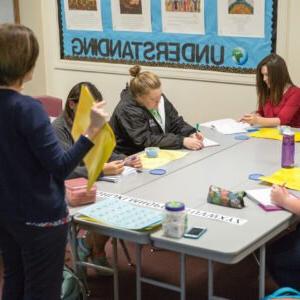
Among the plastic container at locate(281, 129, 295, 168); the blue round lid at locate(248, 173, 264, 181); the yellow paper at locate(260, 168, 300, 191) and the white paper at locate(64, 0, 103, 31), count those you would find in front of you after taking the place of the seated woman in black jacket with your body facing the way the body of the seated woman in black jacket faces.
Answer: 3

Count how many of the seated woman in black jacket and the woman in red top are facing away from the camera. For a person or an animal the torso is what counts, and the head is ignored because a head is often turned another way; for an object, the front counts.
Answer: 0

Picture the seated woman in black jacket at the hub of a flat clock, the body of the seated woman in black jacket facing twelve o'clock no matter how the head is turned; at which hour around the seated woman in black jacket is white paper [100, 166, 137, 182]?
The white paper is roughly at 2 o'clock from the seated woman in black jacket.

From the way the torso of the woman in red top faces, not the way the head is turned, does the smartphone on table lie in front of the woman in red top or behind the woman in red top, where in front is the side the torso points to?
in front

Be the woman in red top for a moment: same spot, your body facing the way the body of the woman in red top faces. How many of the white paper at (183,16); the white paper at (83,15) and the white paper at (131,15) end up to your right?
3

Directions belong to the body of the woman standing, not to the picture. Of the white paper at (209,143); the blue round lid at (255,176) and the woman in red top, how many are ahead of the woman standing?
3

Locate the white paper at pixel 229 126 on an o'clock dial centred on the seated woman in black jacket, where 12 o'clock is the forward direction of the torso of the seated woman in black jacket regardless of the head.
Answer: The white paper is roughly at 9 o'clock from the seated woman in black jacket.

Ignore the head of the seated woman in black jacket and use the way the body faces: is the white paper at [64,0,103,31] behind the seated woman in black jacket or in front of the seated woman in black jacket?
behind

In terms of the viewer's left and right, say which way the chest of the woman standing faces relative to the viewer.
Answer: facing away from the viewer and to the right of the viewer

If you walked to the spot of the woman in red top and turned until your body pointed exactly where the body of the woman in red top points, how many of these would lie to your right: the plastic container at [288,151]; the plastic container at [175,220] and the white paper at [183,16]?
1

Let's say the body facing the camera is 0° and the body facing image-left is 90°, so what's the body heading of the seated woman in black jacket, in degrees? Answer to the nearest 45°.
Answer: approximately 315°

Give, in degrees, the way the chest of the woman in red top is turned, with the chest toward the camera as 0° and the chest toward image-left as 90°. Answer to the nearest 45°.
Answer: approximately 45°

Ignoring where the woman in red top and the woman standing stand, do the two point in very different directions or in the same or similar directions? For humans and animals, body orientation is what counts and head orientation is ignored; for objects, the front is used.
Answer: very different directions

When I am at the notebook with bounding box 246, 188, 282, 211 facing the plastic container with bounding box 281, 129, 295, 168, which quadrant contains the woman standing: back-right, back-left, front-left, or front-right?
back-left
